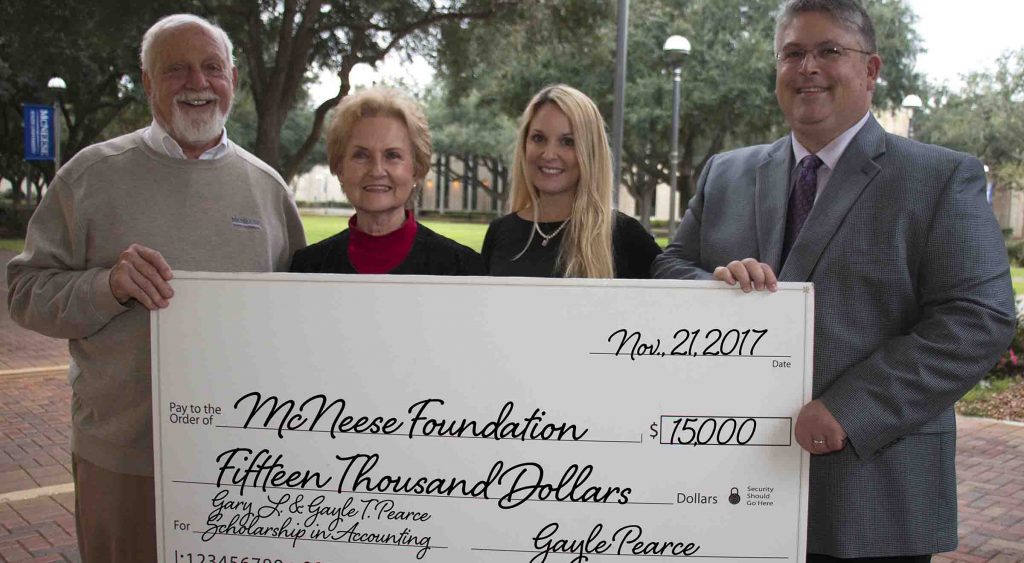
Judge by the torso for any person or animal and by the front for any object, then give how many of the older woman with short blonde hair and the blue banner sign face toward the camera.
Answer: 2

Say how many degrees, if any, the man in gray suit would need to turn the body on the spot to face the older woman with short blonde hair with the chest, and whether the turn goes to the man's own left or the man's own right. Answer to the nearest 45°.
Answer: approximately 45° to the man's own right

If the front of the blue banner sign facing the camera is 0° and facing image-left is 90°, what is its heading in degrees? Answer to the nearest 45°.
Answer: approximately 0°

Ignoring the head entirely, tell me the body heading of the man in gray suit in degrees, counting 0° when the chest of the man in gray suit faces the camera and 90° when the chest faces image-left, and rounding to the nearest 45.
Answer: approximately 45°

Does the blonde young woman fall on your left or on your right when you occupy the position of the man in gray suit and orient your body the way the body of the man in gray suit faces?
on your right
